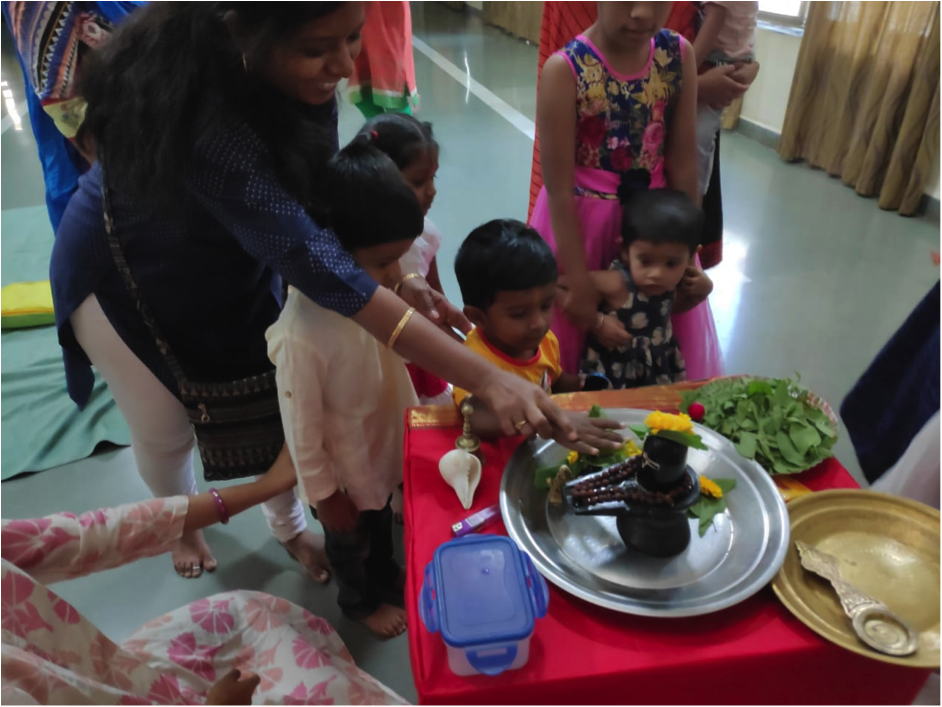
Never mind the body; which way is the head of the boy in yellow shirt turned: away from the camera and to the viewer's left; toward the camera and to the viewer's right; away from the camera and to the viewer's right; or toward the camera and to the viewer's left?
toward the camera and to the viewer's right

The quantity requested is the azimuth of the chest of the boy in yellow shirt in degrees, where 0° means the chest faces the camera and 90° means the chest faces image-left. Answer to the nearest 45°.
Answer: approximately 315°
